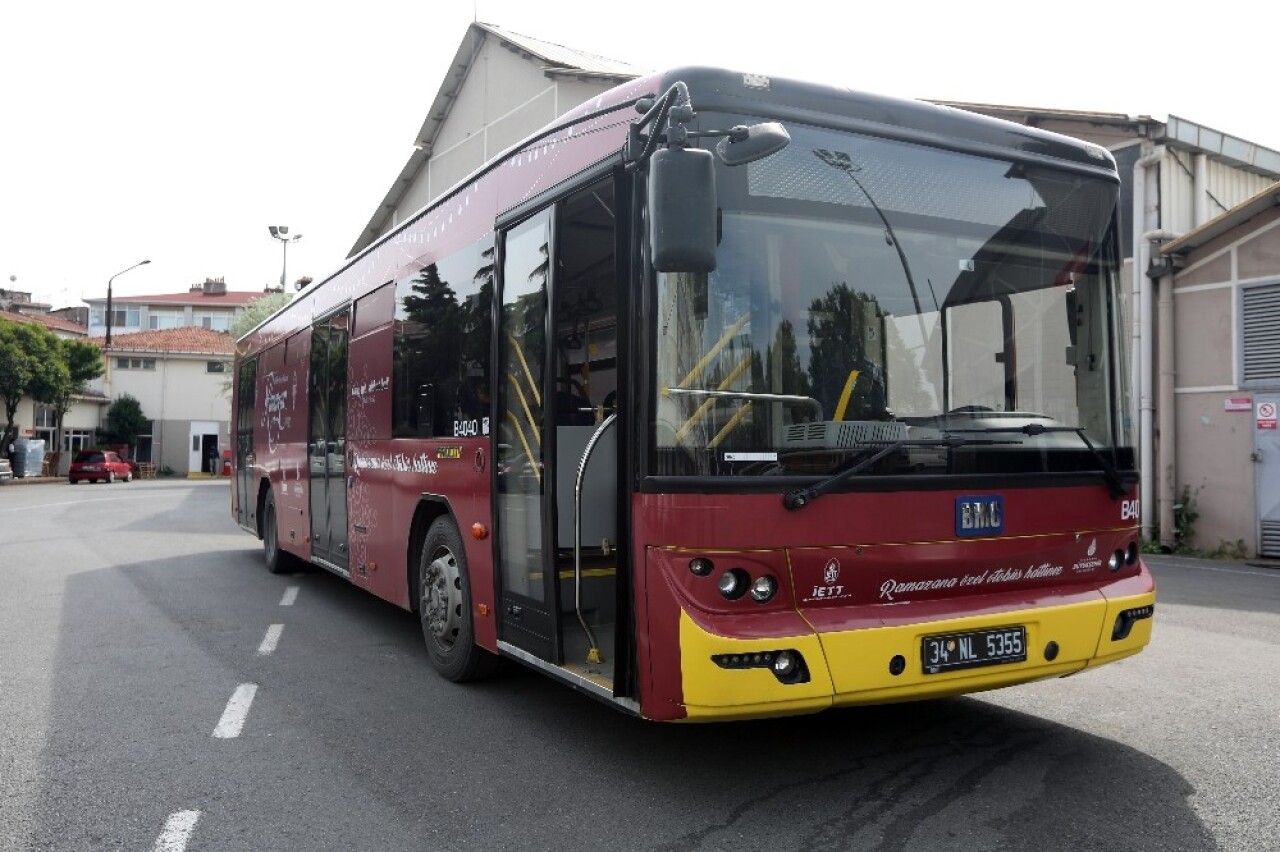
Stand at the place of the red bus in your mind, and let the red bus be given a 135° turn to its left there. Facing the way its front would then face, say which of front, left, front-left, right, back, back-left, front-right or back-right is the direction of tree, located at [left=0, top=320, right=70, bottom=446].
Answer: front-left

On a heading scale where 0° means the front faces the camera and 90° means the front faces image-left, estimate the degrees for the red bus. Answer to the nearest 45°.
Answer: approximately 315°

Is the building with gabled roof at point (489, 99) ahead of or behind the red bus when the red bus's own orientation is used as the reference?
behind
